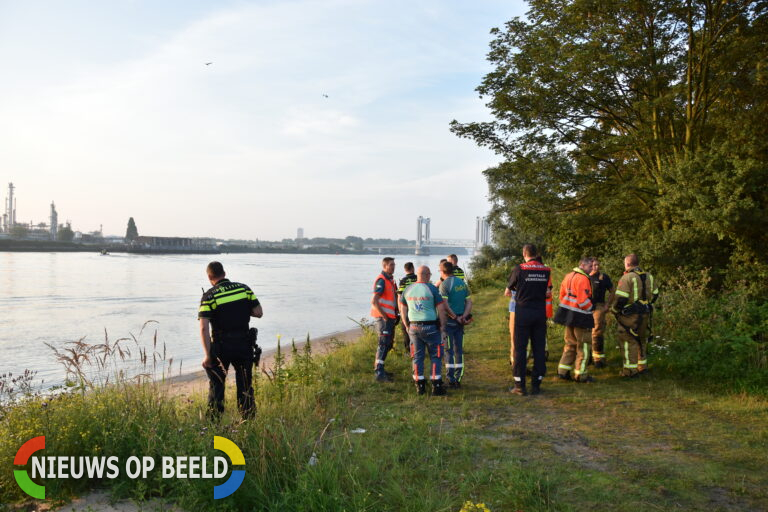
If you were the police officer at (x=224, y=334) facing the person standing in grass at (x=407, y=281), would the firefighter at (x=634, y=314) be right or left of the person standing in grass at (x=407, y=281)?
right

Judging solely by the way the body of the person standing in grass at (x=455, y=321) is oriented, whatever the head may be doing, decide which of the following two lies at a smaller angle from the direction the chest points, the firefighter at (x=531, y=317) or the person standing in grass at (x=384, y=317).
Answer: the person standing in grass

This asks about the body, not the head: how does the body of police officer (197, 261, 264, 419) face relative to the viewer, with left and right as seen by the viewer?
facing away from the viewer

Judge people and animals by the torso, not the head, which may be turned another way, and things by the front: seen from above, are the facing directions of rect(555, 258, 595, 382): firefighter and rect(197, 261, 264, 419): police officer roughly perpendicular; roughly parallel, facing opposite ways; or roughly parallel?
roughly perpendicular
